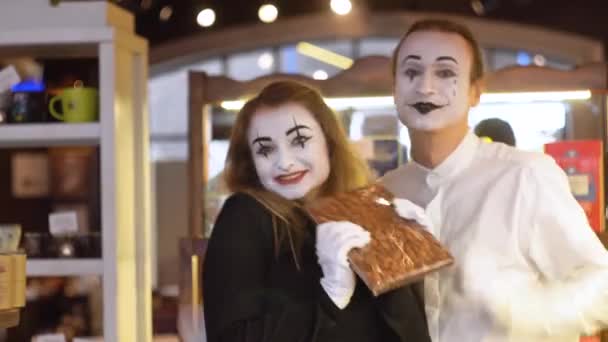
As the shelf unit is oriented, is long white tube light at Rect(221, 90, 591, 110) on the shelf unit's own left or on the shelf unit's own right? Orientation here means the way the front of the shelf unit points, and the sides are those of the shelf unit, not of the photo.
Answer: on the shelf unit's own left

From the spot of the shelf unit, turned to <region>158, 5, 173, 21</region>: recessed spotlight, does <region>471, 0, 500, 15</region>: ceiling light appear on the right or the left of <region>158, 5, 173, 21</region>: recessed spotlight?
right

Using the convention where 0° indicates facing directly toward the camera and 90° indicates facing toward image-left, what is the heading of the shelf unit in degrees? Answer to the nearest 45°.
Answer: approximately 0°

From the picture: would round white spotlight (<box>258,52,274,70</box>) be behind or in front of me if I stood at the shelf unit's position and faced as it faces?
behind

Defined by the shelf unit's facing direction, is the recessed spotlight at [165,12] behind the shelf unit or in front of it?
behind

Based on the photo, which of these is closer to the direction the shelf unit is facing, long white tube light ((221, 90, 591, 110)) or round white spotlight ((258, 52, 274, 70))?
the long white tube light
